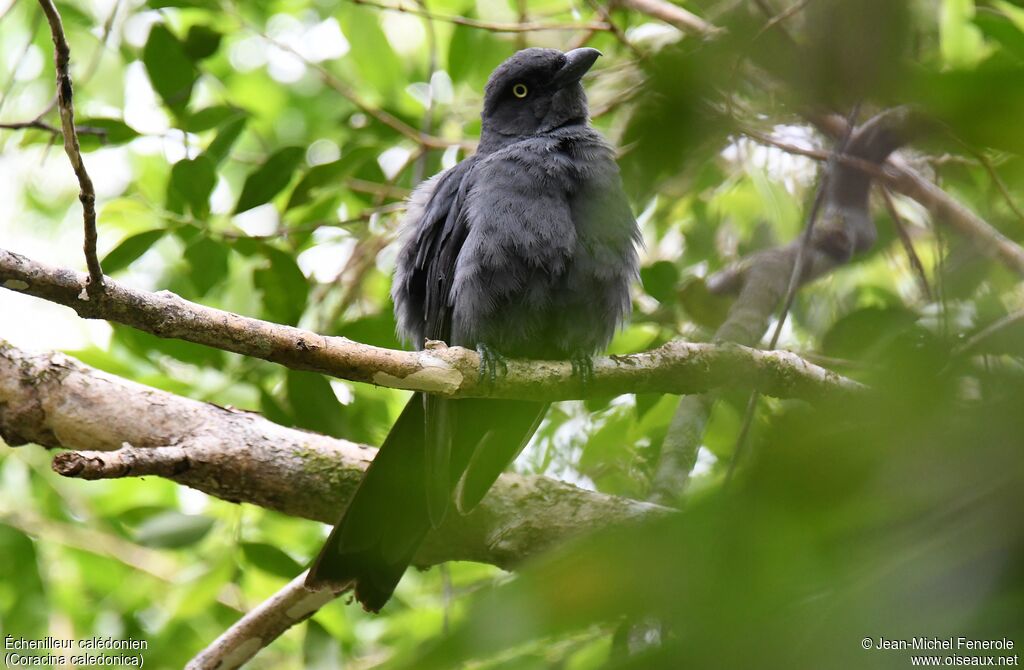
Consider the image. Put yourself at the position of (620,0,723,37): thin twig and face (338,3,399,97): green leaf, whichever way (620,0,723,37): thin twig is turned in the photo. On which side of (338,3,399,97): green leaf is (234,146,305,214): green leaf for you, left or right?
left

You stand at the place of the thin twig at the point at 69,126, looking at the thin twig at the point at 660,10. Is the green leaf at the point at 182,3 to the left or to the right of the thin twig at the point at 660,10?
left

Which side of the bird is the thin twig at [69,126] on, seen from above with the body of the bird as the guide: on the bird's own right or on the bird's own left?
on the bird's own right

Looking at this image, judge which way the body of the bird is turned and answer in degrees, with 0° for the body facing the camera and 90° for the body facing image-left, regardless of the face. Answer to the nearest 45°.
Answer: approximately 315°

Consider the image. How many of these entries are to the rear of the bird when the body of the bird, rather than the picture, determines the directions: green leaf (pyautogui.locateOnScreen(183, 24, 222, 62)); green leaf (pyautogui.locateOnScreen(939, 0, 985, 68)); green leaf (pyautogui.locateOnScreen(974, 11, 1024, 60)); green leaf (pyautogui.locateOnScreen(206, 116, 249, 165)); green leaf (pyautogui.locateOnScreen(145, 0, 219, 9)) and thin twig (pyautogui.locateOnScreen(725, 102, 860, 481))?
3
